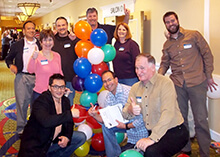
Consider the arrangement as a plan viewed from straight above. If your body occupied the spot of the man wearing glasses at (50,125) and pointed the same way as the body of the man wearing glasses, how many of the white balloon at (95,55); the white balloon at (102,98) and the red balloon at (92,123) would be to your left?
3

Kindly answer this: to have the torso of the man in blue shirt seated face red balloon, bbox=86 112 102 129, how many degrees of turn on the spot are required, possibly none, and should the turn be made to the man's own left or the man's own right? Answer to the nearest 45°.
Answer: approximately 90° to the man's own right

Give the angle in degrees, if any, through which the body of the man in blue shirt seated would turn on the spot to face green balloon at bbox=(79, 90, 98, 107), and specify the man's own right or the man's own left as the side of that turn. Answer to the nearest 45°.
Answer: approximately 90° to the man's own right

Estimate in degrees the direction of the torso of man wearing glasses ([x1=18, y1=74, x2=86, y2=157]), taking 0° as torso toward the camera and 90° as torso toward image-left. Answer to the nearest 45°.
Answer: approximately 315°

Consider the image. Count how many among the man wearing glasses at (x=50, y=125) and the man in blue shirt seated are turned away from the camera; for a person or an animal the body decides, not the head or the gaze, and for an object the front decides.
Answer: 0

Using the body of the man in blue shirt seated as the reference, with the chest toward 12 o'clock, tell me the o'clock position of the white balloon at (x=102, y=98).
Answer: The white balloon is roughly at 4 o'clock from the man in blue shirt seated.

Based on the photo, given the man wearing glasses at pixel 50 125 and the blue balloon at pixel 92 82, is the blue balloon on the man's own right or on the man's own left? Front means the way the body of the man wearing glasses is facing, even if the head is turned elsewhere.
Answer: on the man's own left

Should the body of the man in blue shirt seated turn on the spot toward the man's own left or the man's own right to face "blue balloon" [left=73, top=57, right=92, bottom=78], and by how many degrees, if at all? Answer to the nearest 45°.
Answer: approximately 90° to the man's own right

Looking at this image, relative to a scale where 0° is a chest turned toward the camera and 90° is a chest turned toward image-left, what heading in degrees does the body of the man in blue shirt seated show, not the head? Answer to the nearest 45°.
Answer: approximately 45°

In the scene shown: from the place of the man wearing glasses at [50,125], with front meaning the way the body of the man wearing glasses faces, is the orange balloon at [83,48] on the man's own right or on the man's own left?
on the man's own left
